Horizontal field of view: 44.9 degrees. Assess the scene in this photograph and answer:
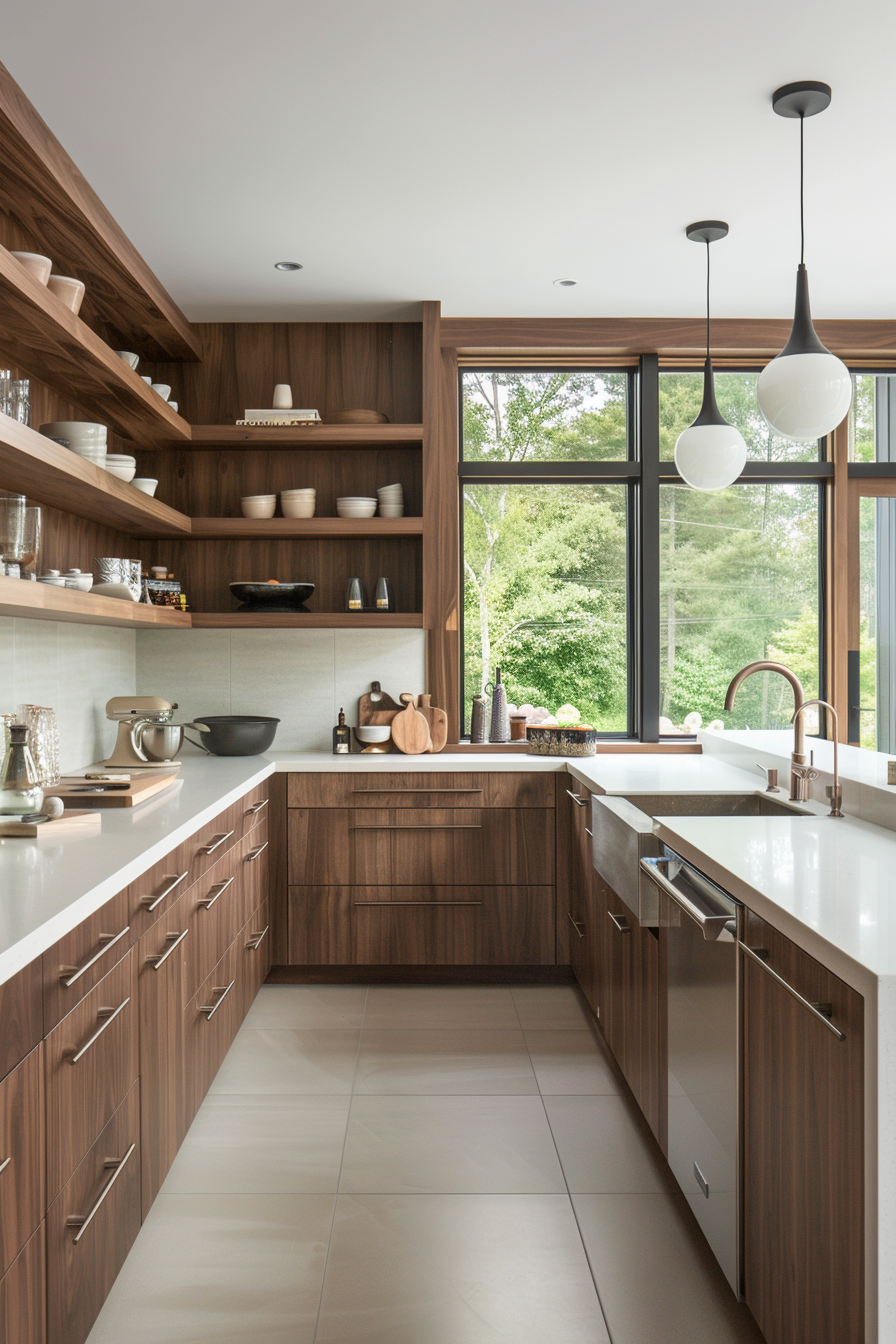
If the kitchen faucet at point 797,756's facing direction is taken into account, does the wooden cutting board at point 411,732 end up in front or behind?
in front

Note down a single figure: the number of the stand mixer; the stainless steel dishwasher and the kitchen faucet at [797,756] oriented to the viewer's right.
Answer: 1

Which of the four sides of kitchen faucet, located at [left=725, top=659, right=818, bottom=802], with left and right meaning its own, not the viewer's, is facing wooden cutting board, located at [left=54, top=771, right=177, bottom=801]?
front

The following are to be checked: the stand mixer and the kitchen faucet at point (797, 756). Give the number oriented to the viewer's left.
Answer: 1

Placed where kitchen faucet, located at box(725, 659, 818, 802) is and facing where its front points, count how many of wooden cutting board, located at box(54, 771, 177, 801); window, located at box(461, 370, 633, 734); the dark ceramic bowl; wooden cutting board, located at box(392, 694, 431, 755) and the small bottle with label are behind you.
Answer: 0

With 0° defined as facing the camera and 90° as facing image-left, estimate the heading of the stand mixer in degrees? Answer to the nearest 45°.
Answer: approximately 270°

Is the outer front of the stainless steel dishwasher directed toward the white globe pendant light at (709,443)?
no

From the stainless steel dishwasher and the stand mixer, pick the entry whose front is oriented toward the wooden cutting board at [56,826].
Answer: the stainless steel dishwasher

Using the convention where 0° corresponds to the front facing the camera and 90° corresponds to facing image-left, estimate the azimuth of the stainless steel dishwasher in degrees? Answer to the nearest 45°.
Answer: approximately 90°

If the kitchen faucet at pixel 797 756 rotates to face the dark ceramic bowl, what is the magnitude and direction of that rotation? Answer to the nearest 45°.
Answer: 0° — it already faces it

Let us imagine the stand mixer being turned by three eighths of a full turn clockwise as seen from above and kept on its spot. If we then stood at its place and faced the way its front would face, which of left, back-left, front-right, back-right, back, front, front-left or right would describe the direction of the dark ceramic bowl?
back

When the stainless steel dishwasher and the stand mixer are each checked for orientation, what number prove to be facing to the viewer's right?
1

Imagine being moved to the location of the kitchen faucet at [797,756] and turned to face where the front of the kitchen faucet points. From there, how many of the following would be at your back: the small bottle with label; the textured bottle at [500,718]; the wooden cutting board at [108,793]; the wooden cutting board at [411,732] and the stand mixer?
0

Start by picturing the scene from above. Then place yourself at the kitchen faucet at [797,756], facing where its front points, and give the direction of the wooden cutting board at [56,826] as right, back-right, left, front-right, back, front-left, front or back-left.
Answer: front-left

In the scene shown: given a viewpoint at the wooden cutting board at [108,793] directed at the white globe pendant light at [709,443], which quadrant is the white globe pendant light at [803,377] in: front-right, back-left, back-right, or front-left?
front-right

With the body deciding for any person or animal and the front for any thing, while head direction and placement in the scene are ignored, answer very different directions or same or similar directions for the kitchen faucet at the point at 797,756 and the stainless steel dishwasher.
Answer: same or similar directions

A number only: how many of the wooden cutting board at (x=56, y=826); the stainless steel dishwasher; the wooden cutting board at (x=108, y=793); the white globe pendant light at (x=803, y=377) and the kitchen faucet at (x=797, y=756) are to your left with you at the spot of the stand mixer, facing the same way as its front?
0
